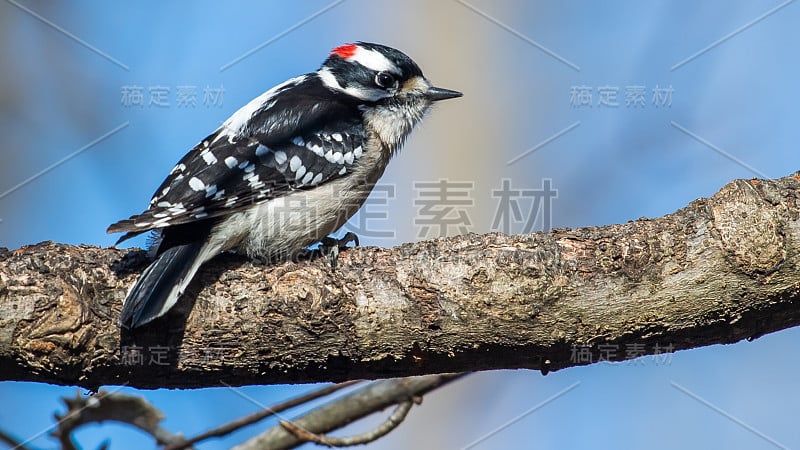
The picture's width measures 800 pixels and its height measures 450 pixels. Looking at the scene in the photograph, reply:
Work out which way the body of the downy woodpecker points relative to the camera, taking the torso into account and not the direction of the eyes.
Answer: to the viewer's right
